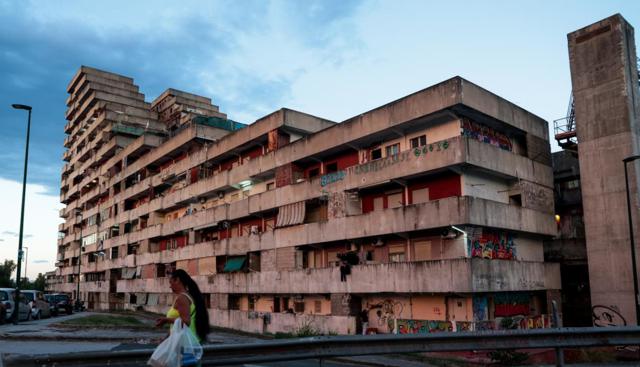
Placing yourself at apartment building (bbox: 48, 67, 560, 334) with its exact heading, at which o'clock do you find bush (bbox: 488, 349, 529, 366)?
The bush is roughly at 10 o'clock from the apartment building.

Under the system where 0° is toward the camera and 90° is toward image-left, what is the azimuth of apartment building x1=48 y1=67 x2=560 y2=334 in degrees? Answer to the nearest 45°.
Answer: approximately 45°

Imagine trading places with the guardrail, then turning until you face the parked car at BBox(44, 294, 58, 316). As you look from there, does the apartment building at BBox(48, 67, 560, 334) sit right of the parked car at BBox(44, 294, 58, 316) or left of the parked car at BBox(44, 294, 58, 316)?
right

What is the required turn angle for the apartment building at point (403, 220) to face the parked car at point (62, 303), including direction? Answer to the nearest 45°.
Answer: approximately 90° to its right

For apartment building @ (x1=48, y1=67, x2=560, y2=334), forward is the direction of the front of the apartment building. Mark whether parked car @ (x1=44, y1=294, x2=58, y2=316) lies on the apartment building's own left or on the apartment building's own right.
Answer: on the apartment building's own right

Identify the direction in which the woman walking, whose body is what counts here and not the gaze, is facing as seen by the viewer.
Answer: to the viewer's left

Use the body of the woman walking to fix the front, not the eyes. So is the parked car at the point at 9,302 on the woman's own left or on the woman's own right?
on the woman's own right

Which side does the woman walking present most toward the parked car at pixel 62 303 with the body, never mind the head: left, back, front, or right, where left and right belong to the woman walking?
right

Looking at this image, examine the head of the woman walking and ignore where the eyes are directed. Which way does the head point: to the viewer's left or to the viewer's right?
to the viewer's left
